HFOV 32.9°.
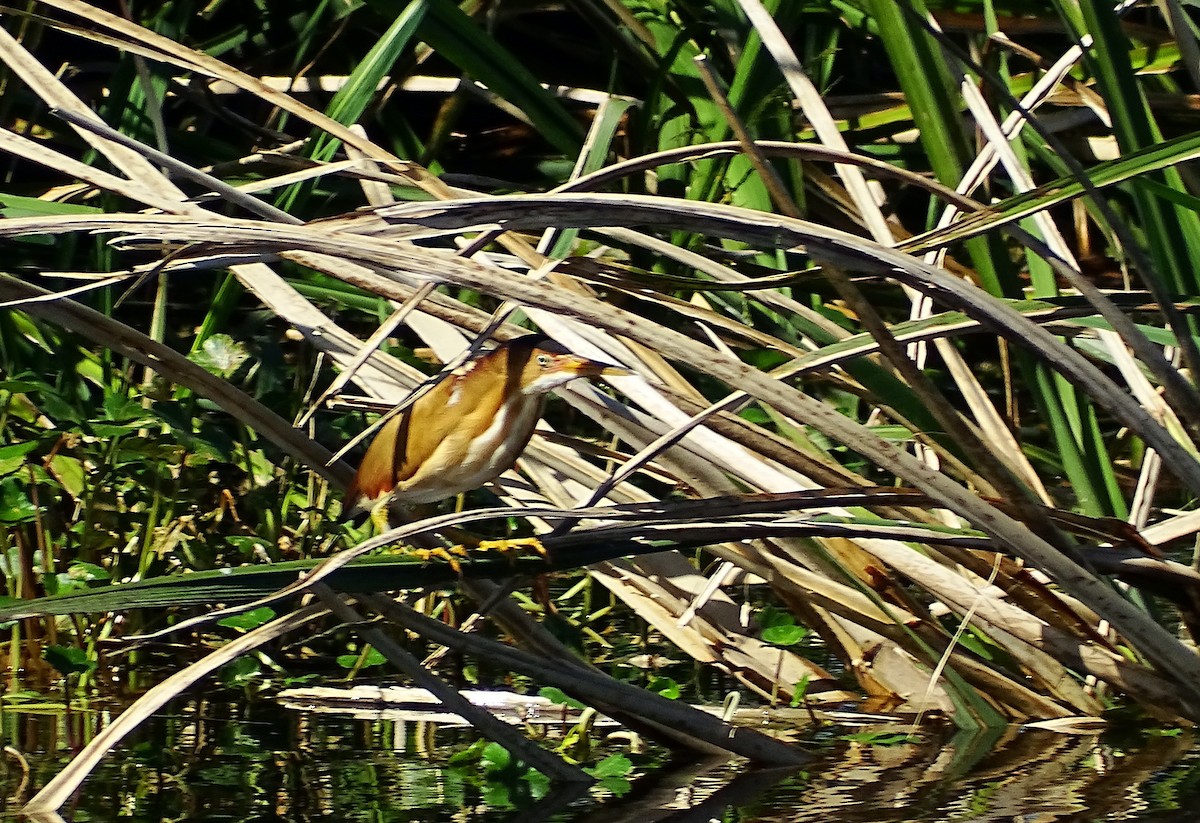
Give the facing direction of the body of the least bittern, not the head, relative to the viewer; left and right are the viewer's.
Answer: facing to the right of the viewer
